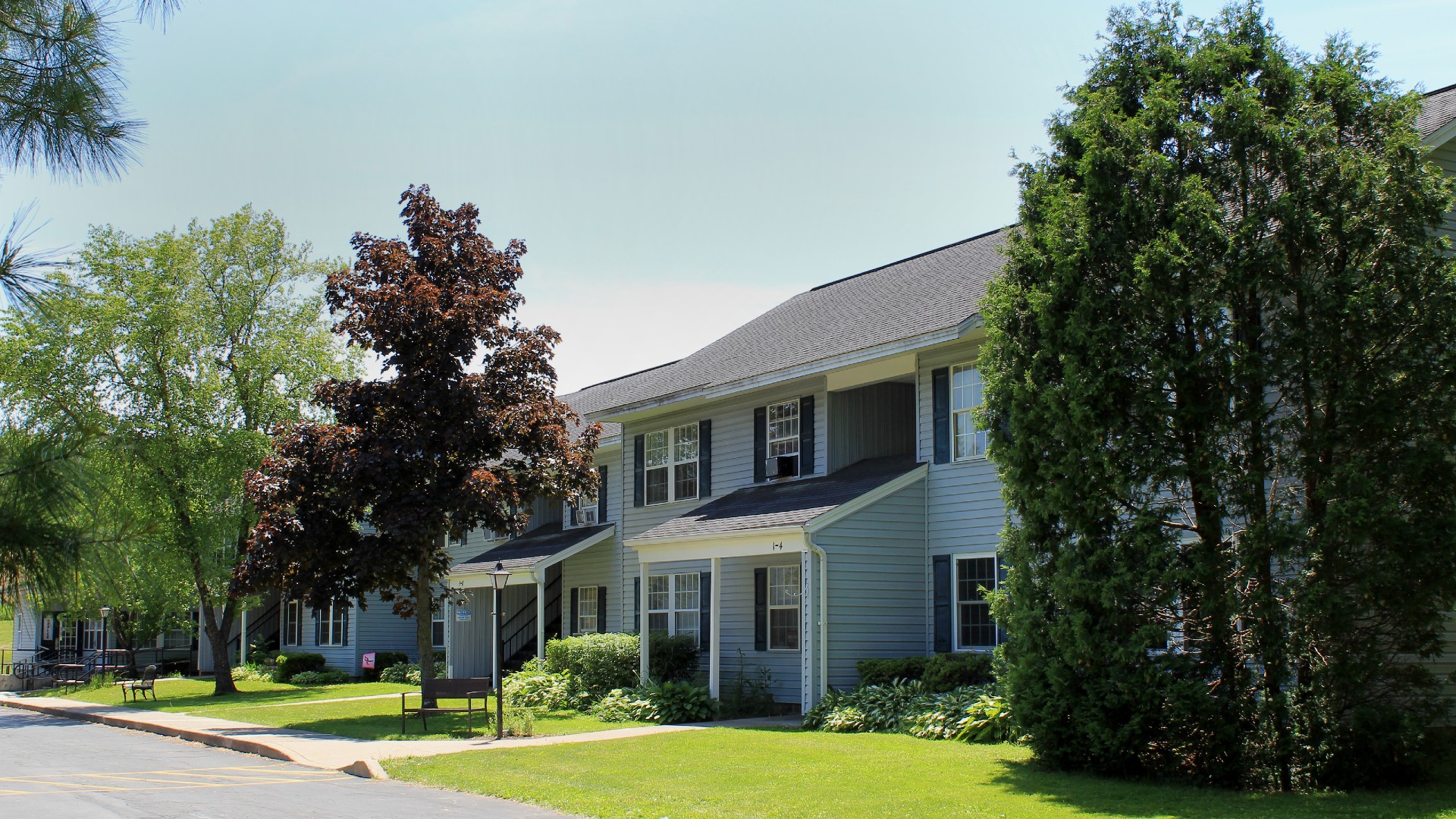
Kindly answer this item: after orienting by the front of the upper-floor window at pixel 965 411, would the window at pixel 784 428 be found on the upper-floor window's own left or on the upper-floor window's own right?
on the upper-floor window's own right

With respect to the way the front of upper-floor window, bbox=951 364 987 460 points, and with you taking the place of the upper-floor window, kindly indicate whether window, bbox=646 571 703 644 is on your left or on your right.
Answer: on your right

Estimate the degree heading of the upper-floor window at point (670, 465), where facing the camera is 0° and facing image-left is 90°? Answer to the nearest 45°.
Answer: approximately 45°

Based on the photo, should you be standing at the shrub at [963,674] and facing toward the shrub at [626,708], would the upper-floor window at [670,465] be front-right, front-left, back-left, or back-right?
front-right

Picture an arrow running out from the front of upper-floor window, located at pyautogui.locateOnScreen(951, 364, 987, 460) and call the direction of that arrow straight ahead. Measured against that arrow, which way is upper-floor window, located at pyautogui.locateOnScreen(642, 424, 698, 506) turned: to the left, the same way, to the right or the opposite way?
the same way

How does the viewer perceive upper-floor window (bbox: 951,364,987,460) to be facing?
facing the viewer and to the left of the viewer

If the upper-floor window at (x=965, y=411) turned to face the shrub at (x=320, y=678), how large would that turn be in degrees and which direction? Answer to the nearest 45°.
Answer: approximately 90° to its right

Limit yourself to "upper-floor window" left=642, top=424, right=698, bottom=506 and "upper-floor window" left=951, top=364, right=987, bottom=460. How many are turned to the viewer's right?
0

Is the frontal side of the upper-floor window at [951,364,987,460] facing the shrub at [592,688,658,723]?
no

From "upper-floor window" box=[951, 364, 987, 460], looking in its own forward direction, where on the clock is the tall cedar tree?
The tall cedar tree is roughly at 10 o'clock from the upper-floor window.

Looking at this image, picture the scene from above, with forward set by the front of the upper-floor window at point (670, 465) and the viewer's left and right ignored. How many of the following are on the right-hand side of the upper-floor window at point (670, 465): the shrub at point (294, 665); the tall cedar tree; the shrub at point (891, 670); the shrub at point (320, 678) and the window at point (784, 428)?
2

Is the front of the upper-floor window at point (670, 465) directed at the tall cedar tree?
no
